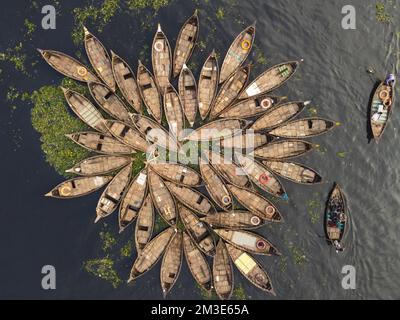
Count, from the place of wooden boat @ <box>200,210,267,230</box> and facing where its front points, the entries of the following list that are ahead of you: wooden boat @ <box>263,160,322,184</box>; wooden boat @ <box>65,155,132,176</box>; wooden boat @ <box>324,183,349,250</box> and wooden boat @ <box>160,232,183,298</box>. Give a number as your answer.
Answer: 2
